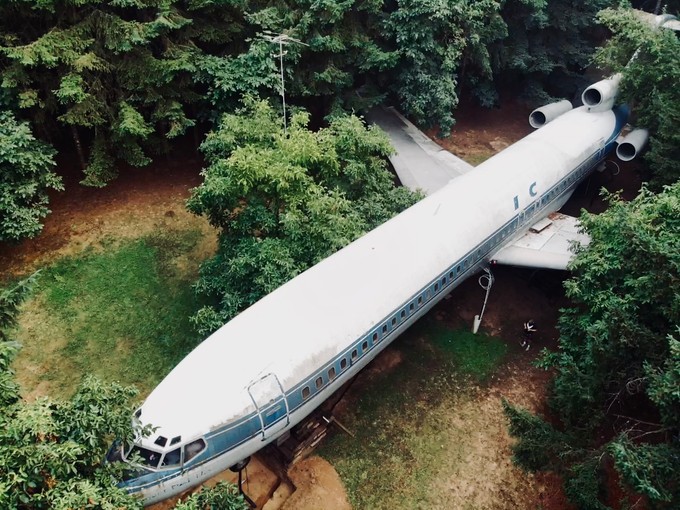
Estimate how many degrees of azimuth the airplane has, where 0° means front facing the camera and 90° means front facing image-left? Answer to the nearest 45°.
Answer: approximately 45°

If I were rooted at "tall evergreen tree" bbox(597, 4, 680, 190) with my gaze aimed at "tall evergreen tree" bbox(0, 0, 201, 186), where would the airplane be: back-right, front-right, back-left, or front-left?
front-left

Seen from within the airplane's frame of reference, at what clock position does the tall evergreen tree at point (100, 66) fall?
The tall evergreen tree is roughly at 3 o'clock from the airplane.

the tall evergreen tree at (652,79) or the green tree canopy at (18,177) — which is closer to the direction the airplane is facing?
the green tree canopy

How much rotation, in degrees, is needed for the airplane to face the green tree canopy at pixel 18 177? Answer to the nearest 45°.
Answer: approximately 90° to its right

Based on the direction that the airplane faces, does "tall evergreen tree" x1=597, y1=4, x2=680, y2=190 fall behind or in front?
behind
